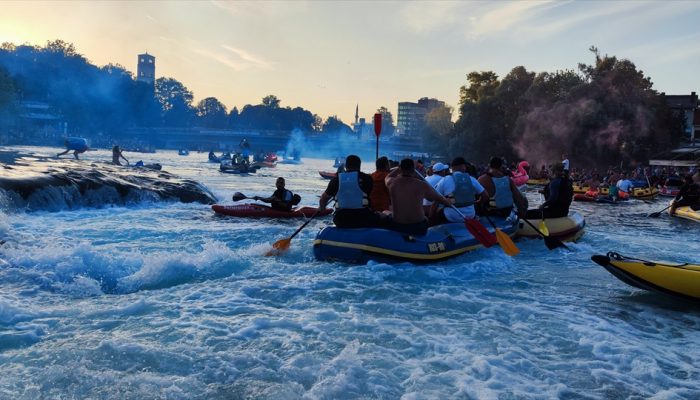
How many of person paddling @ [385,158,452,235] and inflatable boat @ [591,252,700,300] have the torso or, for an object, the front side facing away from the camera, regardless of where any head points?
1

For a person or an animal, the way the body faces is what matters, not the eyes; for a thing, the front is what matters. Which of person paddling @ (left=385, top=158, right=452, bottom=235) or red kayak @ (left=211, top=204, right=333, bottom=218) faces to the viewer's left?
the red kayak

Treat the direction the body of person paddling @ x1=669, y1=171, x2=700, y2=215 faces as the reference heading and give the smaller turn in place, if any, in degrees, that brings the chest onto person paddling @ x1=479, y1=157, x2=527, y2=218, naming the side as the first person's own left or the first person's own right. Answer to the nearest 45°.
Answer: approximately 90° to the first person's own left

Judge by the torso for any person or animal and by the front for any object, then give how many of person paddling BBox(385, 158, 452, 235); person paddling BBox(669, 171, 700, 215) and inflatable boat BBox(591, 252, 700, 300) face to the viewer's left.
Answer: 2

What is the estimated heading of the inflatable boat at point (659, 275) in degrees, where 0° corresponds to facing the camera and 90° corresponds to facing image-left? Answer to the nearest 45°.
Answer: approximately 90°

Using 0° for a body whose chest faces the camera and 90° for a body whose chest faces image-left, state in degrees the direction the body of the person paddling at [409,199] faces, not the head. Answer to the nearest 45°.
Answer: approximately 180°

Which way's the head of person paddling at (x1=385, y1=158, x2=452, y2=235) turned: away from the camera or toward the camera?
away from the camera

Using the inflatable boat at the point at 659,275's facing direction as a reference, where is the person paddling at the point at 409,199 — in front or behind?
in front

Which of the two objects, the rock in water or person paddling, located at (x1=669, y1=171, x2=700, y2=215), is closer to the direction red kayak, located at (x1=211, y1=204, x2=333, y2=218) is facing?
the rock in water

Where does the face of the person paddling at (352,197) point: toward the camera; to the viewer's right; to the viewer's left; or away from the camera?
away from the camera

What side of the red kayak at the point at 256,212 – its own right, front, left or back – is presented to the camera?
left

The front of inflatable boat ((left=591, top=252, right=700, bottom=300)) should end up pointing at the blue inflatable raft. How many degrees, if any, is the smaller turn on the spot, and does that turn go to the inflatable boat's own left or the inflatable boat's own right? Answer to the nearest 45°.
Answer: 0° — it already faces it

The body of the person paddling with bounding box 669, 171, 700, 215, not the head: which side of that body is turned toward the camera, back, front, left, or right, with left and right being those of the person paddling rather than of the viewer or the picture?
left
